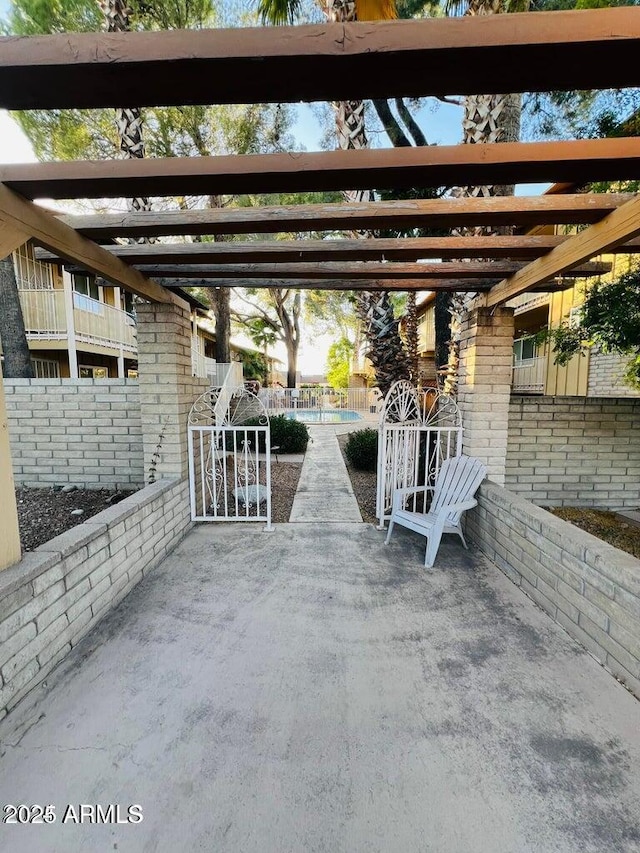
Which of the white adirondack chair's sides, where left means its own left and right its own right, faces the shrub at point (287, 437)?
right

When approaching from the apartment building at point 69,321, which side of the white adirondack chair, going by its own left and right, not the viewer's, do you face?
right

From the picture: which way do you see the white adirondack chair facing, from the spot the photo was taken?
facing the viewer and to the left of the viewer

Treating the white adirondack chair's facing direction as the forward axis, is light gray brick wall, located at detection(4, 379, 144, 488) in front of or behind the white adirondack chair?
in front

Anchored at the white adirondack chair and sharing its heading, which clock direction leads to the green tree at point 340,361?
The green tree is roughly at 4 o'clock from the white adirondack chair.

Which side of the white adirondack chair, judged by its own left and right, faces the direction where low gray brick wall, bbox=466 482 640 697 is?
left

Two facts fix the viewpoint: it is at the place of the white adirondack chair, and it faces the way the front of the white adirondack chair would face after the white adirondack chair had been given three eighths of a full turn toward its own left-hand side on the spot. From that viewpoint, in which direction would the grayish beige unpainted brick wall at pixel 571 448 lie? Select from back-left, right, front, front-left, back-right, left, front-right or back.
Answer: front-left

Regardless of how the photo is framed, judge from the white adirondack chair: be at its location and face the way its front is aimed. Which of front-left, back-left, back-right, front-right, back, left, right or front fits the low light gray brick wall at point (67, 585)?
front

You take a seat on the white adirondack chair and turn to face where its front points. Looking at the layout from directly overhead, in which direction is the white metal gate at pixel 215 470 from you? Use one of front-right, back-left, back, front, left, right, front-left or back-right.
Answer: front-right

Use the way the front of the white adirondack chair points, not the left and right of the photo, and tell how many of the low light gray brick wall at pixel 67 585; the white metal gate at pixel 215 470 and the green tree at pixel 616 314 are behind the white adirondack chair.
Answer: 1

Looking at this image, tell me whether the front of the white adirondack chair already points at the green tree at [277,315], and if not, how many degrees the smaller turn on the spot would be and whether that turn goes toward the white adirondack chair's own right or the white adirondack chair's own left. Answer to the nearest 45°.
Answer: approximately 90° to the white adirondack chair's own right

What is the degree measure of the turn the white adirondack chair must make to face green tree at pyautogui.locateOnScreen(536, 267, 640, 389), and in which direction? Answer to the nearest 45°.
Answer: approximately 180°

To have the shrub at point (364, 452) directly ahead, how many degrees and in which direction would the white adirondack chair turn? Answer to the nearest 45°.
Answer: approximately 90° to its right
